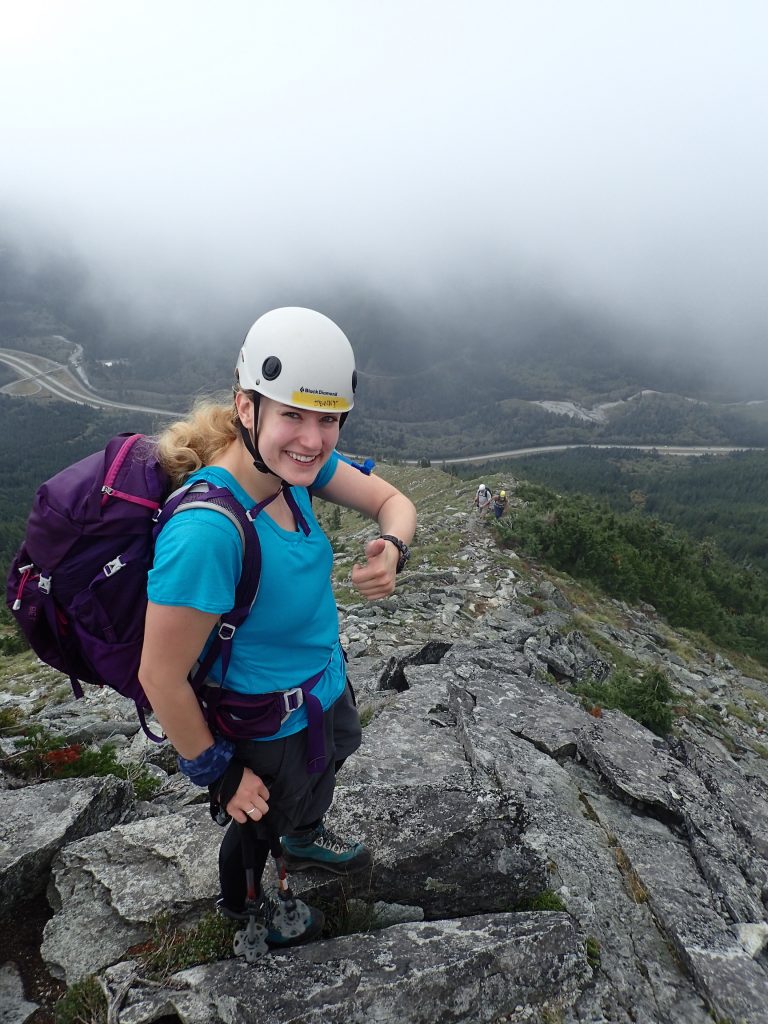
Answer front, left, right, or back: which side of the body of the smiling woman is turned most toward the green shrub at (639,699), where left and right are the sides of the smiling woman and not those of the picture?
left

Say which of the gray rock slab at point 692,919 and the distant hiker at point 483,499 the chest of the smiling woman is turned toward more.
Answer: the gray rock slab

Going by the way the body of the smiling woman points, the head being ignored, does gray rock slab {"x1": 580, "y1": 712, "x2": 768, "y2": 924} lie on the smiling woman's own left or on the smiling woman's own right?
on the smiling woman's own left

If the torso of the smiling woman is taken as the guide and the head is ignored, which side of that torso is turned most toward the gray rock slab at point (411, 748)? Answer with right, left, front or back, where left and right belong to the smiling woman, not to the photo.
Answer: left

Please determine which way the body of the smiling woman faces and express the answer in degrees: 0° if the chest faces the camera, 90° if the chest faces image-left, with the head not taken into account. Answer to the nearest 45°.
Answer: approximately 315°

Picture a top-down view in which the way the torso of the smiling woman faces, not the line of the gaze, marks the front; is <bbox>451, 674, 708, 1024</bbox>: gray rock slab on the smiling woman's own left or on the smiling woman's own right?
on the smiling woman's own left

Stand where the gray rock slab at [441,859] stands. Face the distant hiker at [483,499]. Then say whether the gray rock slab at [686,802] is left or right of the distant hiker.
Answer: right
